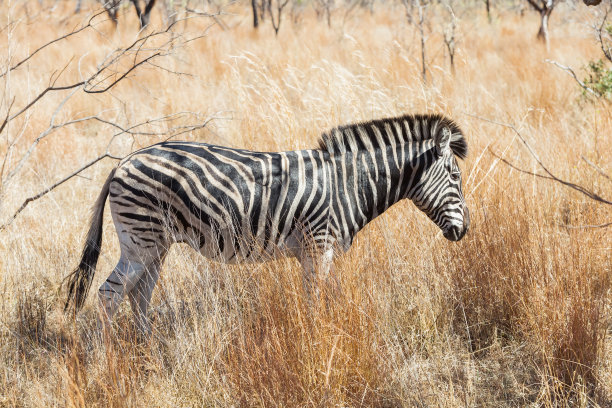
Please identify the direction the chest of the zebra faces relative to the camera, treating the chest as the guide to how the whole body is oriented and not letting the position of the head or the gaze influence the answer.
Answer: to the viewer's right

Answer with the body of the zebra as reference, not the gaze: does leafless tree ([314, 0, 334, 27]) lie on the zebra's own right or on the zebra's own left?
on the zebra's own left
